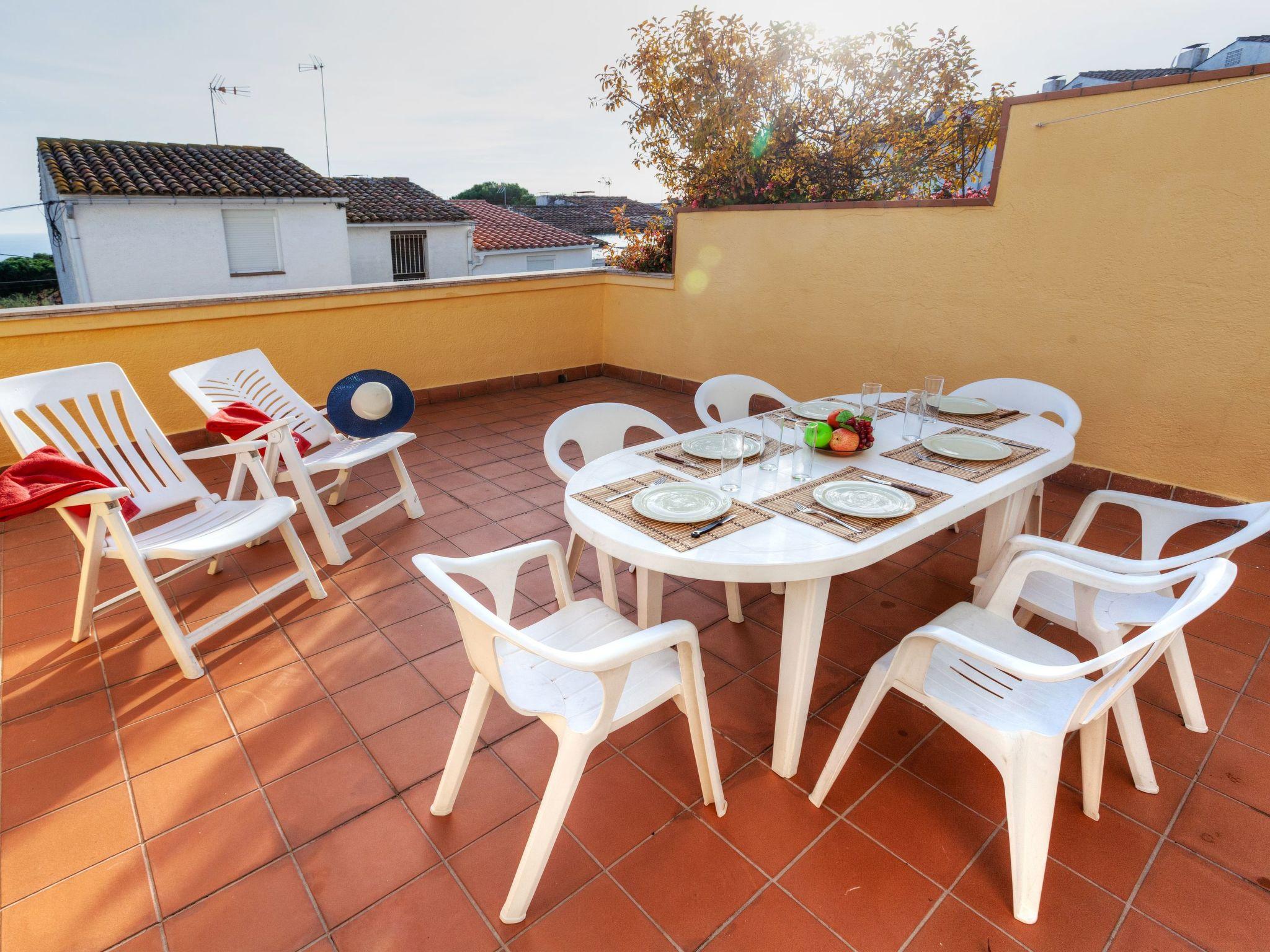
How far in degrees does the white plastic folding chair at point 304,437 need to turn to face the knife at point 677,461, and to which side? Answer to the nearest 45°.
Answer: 0° — it already faces it

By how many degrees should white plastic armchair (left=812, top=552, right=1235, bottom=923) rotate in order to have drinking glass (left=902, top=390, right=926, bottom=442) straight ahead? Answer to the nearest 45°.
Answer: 0° — it already faces it

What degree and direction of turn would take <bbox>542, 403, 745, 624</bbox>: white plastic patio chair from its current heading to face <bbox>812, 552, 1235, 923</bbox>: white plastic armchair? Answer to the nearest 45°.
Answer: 0° — it already faces it

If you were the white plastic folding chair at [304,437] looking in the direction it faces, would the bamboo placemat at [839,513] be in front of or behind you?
in front

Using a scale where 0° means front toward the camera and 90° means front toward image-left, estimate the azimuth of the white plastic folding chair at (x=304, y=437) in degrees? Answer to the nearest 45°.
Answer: approximately 315°

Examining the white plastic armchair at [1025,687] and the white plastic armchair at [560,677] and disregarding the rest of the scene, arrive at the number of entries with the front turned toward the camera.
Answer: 0

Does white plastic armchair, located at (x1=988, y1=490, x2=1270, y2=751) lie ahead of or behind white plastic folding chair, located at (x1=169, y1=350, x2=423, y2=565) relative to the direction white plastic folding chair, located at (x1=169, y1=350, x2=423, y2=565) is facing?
ahead

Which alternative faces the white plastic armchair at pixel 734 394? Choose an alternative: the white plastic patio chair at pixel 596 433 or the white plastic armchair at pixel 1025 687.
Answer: the white plastic armchair at pixel 1025 687

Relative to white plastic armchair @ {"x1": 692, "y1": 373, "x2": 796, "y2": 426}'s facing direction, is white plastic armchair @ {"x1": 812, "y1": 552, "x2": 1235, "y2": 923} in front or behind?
in front

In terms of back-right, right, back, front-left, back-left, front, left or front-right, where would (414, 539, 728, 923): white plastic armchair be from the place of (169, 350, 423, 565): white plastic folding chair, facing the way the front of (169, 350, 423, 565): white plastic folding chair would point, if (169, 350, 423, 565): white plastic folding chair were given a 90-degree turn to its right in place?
front-left

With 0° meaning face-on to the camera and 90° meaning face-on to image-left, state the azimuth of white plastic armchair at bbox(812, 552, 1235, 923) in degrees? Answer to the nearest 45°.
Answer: approximately 135°

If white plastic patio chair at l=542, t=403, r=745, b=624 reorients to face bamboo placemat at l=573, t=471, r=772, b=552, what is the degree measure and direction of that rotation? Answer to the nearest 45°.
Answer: approximately 45° to its right
